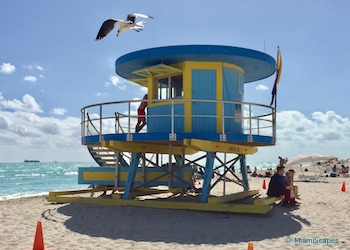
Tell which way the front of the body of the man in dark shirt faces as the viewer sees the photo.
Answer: to the viewer's right

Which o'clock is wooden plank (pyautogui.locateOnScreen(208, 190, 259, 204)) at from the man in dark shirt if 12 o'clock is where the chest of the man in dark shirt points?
The wooden plank is roughly at 5 o'clock from the man in dark shirt.
